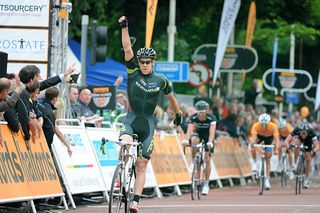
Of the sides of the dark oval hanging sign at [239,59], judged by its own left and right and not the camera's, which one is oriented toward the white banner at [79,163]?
front

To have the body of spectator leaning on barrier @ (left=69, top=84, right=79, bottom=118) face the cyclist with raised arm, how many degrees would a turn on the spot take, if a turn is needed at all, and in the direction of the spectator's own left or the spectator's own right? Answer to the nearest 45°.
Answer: approximately 45° to the spectator's own right

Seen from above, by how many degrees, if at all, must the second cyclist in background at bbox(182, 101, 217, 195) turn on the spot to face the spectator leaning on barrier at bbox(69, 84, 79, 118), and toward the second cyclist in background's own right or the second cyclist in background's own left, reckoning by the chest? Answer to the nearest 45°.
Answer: approximately 45° to the second cyclist in background's own right

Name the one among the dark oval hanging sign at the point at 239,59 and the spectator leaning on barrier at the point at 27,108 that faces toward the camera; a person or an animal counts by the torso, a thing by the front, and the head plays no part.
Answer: the dark oval hanging sign

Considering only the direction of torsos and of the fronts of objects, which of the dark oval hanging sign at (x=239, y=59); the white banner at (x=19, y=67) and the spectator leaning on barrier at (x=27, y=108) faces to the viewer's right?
the spectator leaning on barrier

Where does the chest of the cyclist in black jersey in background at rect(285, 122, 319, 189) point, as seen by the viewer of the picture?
toward the camera

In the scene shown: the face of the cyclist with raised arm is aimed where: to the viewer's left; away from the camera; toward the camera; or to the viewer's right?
toward the camera

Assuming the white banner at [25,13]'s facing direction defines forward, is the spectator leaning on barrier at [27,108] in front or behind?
in front

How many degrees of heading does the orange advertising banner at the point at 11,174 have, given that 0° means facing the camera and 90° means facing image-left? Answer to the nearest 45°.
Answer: approximately 315°

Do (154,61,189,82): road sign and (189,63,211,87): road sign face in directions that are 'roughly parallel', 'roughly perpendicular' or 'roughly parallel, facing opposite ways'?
roughly parallel

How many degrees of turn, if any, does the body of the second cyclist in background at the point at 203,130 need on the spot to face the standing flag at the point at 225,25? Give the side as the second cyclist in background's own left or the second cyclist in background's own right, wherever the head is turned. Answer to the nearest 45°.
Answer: approximately 180°
